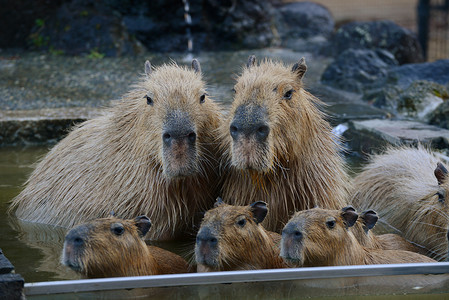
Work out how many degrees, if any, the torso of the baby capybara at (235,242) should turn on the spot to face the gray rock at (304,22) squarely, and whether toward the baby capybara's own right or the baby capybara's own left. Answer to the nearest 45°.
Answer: approximately 135° to the baby capybara's own right

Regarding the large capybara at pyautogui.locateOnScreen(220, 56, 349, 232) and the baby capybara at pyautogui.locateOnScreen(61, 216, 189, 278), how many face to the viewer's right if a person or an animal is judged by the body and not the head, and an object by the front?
0

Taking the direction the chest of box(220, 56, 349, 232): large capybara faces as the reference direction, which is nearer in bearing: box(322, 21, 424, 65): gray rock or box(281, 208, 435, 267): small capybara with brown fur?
the small capybara with brown fur

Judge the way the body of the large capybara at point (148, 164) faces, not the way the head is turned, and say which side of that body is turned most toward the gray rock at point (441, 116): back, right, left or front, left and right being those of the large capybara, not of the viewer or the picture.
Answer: left

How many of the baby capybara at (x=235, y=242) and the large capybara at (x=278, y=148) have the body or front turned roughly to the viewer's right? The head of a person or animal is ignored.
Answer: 0

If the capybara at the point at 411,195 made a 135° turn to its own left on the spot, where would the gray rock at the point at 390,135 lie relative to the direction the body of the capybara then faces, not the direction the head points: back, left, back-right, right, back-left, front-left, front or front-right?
front

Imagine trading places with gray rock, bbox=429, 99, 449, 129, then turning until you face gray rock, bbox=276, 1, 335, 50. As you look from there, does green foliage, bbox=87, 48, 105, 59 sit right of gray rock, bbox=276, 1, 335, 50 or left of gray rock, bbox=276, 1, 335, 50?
left

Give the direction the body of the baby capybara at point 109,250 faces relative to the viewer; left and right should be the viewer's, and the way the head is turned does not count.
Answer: facing the viewer and to the left of the viewer

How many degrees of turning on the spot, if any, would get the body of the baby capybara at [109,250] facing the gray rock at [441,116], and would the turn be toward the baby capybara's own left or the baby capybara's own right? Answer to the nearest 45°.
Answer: approximately 180°

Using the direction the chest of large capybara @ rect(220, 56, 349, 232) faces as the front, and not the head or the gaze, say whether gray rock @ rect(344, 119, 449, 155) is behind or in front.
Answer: behind

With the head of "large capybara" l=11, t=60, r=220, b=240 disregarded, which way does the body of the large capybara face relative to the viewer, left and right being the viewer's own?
facing the viewer and to the right of the viewer

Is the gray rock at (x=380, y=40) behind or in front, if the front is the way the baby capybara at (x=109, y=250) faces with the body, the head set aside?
behind

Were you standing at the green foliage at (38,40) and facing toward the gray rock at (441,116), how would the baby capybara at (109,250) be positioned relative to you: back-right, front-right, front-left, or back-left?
front-right
